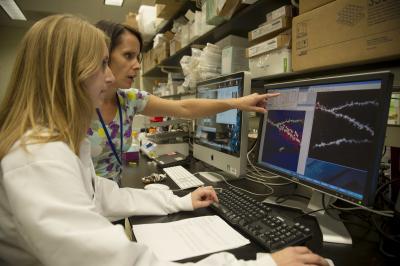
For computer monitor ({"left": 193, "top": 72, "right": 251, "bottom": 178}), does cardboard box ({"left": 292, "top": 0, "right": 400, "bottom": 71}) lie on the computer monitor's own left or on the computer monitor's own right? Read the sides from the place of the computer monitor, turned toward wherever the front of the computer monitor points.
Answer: on the computer monitor's own left

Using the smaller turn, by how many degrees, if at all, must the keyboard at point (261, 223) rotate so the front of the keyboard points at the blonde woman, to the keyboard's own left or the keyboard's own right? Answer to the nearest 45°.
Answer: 0° — it already faces them

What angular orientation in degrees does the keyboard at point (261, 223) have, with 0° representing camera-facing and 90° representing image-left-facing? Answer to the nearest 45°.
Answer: approximately 45°

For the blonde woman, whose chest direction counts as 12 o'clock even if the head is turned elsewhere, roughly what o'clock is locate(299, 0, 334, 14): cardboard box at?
The cardboard box is roughly at 11 o'clock from the blonde woman.

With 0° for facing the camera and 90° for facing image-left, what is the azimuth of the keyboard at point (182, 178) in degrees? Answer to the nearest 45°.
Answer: approximately 45°

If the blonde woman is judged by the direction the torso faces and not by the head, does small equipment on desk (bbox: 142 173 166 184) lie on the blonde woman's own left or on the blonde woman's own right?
on the blonde woman's own left

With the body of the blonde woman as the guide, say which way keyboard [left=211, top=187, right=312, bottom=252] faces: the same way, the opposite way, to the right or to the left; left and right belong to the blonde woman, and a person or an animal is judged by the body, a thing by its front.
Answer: the opposite way

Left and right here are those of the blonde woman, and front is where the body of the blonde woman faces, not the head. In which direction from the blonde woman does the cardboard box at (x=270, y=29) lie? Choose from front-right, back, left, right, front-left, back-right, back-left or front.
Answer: front-left

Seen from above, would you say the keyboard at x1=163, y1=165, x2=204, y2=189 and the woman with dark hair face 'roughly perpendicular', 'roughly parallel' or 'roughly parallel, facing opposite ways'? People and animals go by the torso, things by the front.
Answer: roughly perpendicular

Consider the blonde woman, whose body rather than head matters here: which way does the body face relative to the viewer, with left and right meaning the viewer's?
facing to the right of the viewer

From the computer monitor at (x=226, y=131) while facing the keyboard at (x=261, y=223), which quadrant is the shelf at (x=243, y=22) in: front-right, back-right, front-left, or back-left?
back-left
